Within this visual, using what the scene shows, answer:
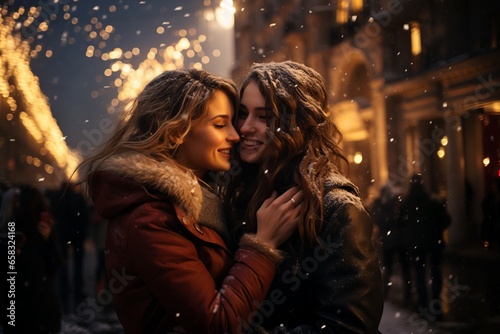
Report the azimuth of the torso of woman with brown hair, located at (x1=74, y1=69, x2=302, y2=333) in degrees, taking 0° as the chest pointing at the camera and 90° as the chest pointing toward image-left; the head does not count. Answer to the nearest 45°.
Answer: approximately 270°

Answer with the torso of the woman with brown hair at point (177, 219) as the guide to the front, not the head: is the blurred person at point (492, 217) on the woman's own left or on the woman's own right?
on the woman's own left

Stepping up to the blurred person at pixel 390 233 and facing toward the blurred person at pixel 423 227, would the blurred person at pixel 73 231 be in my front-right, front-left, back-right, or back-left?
back-right

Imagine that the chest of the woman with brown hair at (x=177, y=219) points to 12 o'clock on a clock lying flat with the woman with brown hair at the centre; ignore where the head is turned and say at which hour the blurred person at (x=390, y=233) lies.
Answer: The blurred person is roughly at 10 o'clock from the woman with brown hair.

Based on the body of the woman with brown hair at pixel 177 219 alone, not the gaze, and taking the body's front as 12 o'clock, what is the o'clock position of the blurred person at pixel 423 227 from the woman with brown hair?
The blurred person is roughly at 10 o'clock from the woman with brown hair.
